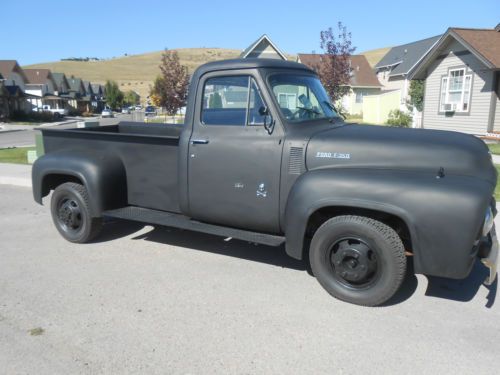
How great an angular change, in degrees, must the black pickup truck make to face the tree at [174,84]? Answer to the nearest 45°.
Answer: approximately 135° to its left

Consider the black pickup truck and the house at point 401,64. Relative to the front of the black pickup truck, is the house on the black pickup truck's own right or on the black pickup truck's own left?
on the black pickup truck's own left

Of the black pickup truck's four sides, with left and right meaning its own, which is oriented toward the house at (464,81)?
left

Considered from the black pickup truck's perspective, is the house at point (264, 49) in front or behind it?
behind

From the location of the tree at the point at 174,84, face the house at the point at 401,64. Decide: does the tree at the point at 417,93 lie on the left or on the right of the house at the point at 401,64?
right

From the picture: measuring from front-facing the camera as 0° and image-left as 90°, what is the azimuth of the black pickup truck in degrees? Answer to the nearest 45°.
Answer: approximately 315°

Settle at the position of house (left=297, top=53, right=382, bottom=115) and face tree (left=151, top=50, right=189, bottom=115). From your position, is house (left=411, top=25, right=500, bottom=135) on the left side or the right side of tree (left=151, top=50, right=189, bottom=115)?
left

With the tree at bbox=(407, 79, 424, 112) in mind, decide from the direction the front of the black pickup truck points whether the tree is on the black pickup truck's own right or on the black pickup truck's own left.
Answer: on the black pickup truck's own left
